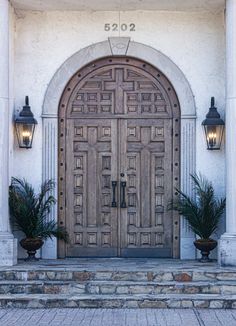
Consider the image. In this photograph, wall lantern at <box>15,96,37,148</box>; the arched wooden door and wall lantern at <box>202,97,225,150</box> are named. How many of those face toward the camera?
3

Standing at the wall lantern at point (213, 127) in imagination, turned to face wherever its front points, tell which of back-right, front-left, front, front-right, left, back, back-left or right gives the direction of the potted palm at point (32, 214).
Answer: right

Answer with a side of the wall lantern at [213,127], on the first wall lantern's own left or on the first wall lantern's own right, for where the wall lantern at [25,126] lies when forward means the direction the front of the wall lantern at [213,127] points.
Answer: on the first wall lantern's own right

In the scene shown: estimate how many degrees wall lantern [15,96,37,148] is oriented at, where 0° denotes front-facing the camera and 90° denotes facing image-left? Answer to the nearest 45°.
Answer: approximately 0°

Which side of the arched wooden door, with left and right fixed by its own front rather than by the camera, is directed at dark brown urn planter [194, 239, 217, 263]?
left

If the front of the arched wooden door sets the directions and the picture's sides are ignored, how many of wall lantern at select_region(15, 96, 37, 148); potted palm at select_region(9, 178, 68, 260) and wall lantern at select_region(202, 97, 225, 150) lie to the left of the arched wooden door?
1

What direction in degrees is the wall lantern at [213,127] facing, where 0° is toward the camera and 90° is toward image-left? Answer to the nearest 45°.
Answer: approximately 0°

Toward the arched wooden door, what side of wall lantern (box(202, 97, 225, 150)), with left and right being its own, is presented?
right
